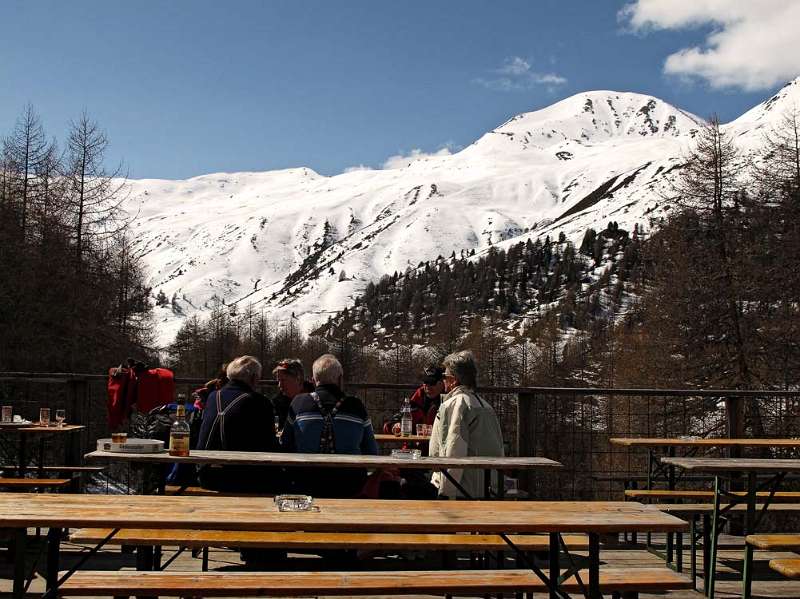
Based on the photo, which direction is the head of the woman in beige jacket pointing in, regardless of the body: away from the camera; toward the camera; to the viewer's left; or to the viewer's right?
to the viewer's left

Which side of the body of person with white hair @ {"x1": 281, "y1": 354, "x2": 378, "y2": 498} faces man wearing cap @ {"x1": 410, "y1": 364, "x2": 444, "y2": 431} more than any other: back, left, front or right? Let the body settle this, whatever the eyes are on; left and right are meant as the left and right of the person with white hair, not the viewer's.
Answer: front

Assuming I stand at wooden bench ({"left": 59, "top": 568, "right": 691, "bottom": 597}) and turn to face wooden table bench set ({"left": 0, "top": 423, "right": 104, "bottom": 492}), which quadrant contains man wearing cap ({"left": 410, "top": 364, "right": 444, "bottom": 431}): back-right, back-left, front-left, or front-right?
front-right

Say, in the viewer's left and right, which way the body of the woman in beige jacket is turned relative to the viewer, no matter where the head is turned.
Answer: facing away from the viewer and to the left of the viewer

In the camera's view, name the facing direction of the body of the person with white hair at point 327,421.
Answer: away from the camera

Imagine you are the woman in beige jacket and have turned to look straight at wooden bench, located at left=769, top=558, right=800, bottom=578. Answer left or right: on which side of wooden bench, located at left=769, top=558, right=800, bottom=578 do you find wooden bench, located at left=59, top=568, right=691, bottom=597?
right

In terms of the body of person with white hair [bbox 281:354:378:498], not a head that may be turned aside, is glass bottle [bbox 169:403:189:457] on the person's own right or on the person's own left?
on the person's own left

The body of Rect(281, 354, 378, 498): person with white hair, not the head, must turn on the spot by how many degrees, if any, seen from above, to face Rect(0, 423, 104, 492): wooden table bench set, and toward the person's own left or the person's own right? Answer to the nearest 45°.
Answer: approximately 45° to the person's own left

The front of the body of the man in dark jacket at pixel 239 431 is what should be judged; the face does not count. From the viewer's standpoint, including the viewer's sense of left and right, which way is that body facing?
facing away from the viewer and to the right of the viewer

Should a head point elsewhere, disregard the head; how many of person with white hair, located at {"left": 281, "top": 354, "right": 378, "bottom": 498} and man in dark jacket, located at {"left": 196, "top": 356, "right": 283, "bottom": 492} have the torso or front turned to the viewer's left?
0

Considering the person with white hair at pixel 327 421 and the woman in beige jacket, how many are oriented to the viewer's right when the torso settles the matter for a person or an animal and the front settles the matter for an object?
0

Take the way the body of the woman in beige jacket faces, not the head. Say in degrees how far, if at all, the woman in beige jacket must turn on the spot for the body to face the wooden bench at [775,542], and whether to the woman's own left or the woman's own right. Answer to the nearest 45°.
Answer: approximately 180°

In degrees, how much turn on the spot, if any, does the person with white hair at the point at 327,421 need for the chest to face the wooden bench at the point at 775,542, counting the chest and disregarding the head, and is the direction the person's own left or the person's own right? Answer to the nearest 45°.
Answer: approximately 135° to the person's own right

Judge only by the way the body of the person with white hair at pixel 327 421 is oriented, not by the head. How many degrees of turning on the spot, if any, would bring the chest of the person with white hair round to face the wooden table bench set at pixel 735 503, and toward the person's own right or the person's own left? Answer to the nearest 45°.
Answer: approximately 90° to the person's own right

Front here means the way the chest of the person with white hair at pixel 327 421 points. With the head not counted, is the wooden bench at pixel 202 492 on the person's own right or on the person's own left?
on the person's own left
